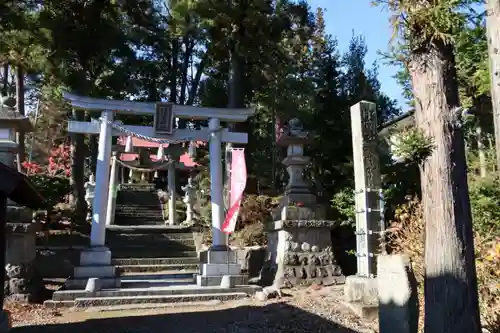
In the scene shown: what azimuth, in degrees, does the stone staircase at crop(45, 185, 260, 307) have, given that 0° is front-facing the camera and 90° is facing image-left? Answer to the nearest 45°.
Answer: approximately 0°

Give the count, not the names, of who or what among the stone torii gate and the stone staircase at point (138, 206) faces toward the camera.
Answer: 2

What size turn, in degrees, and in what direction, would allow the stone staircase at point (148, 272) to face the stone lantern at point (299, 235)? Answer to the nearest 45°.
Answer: approximately 45° to its left

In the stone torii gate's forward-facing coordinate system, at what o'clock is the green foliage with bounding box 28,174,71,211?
The green foliage is roughly at 5 o'clock from the stone torii gate.

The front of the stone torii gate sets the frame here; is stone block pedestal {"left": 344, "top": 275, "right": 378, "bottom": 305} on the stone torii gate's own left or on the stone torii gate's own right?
on the stone torii gate's own left

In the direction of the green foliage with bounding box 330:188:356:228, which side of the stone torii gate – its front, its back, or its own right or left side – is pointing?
left

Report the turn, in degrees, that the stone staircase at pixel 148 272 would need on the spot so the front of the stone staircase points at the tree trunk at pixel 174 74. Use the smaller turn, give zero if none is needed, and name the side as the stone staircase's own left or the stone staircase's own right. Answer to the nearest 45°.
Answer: approximately 180°

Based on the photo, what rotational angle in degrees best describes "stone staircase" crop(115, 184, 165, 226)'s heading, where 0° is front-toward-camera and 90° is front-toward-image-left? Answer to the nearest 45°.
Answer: approximately 0°

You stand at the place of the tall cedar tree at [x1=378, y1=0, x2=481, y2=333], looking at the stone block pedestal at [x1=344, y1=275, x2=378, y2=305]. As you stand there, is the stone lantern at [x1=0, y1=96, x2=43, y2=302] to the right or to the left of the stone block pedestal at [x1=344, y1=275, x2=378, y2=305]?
left
